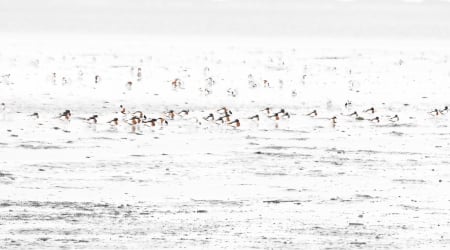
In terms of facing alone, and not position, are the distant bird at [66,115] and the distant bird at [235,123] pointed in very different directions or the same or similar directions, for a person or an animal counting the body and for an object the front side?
same or similar directions

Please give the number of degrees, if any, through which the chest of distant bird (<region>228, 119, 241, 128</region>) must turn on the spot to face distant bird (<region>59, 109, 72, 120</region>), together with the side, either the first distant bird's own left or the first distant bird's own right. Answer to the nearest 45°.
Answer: approximately 180°

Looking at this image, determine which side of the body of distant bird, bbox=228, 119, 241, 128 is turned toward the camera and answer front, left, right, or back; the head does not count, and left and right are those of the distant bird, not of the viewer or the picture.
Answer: right

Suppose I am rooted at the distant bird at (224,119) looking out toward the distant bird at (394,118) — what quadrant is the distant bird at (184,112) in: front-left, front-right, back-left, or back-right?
back-left
